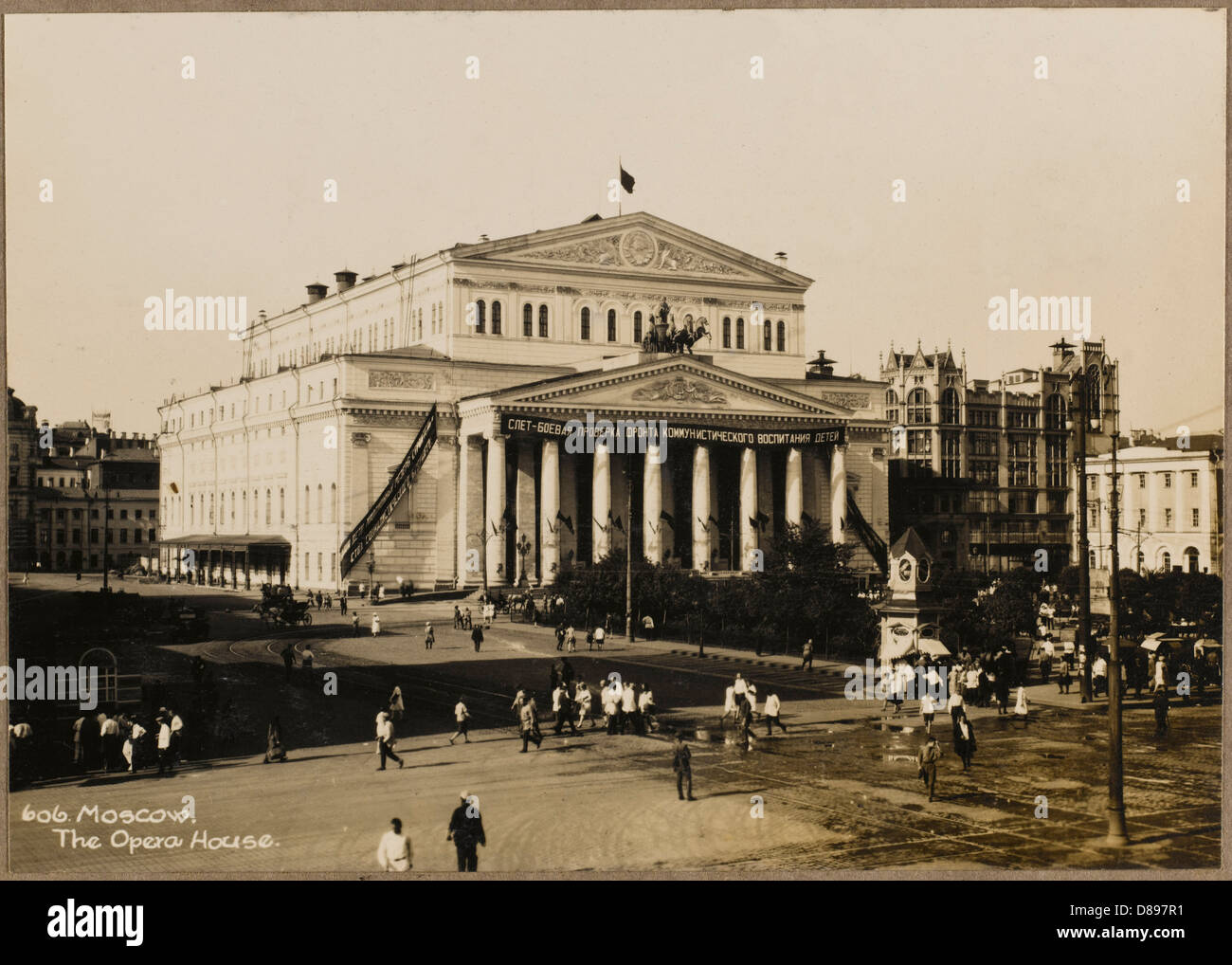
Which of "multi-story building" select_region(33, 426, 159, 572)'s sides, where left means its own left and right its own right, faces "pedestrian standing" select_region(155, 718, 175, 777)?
front

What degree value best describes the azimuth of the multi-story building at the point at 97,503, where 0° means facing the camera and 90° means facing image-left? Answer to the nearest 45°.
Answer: approximately 0°

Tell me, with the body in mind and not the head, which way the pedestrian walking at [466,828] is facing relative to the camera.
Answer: away from the camera

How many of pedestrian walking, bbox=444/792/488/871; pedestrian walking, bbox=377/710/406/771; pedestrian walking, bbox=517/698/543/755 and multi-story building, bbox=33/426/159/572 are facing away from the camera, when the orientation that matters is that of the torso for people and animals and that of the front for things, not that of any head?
1

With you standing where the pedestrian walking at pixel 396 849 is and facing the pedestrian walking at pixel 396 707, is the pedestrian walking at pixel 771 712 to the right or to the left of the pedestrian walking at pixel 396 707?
right

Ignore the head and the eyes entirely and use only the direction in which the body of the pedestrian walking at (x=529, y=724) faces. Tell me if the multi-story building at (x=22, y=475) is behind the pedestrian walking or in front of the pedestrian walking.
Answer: in front

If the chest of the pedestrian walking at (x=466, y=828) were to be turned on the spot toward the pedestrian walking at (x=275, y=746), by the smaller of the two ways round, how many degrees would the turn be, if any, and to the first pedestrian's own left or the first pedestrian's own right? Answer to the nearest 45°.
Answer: approximately 45° to the first pedestrian's own left

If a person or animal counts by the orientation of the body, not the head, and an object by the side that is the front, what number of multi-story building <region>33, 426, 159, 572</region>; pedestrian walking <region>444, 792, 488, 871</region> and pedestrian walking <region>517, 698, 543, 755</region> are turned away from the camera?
1

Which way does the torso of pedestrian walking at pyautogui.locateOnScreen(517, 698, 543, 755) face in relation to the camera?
to the viewer's left
